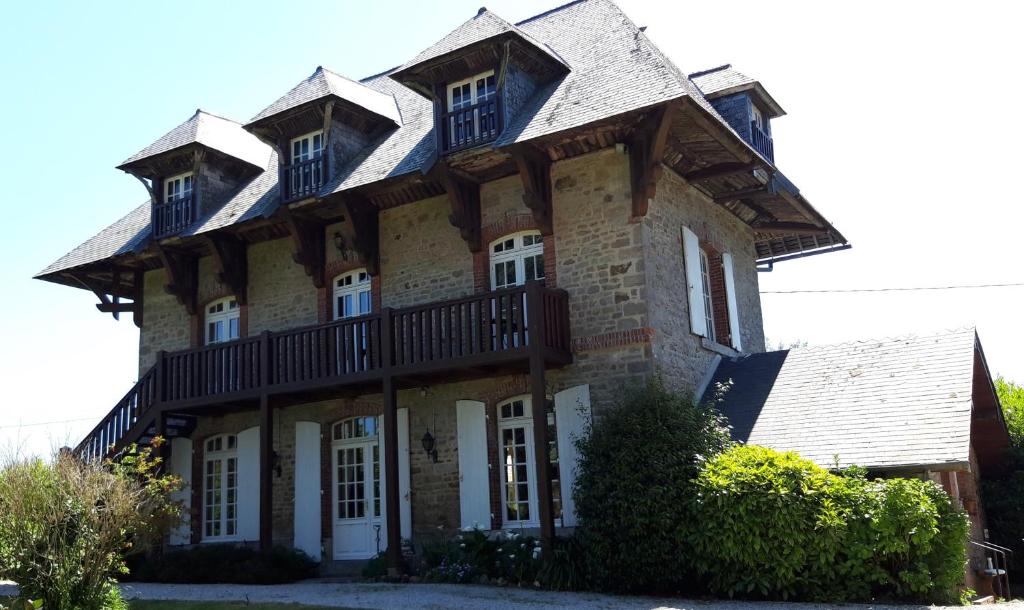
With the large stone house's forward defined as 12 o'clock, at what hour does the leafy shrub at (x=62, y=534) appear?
The leafy shrub is roughly at 12 o'clock from the large stone house.

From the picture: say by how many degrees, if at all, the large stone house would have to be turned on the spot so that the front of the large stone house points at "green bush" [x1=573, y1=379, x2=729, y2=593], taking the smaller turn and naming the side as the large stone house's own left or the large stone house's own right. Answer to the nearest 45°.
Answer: approximately 90° to the large stone house's own left

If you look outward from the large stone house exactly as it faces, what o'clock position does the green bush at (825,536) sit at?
The green bush is roughly at 9 o'clock from the large stone house.

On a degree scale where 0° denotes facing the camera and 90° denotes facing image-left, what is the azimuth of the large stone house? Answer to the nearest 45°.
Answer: approximately 45°
